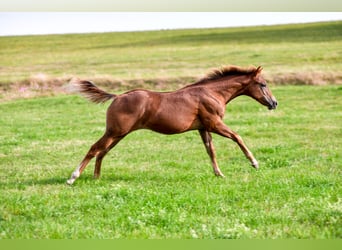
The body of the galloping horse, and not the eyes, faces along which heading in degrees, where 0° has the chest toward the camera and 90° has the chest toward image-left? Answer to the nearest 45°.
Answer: approximately 270°
